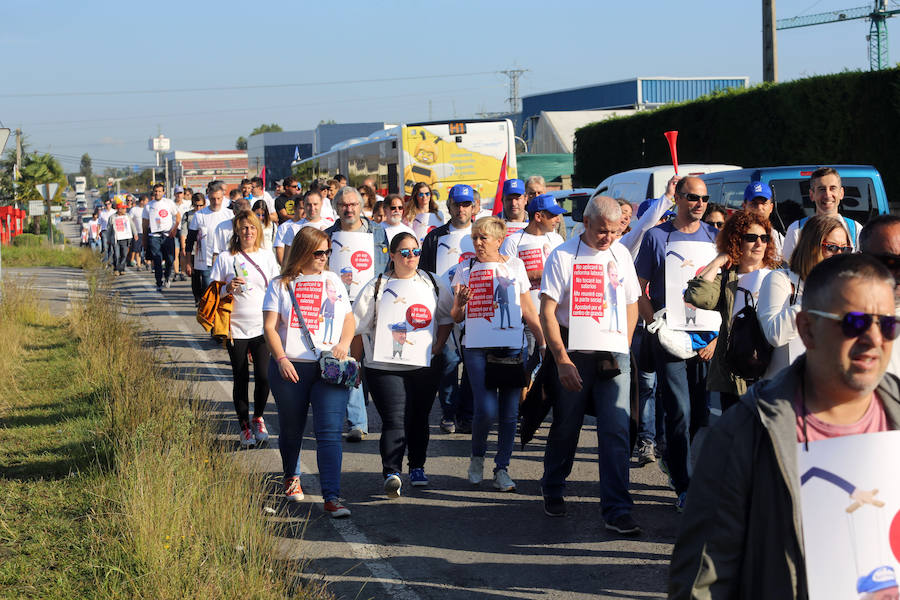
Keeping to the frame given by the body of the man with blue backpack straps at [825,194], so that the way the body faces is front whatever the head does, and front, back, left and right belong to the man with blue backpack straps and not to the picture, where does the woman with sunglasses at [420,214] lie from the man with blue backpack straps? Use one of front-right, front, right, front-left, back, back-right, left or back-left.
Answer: back-right

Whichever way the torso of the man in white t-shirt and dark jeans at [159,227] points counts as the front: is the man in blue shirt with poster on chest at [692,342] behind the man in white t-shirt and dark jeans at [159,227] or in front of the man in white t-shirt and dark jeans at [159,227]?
in front

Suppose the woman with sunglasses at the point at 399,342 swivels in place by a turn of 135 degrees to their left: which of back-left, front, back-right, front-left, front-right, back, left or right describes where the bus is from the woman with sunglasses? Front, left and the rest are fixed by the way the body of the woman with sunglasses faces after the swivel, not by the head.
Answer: front-left

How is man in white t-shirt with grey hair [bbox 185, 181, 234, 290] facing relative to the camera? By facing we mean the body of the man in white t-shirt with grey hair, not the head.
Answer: toward the camera

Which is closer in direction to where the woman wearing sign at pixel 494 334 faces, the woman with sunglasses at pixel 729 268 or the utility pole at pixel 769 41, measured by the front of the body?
the woman with sunglasses

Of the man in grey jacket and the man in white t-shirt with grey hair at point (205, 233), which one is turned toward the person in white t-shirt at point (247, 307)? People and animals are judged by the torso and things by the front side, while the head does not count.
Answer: the man in white t-shirt with grey hair

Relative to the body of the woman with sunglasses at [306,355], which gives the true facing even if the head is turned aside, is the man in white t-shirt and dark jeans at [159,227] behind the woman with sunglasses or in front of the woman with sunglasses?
behind

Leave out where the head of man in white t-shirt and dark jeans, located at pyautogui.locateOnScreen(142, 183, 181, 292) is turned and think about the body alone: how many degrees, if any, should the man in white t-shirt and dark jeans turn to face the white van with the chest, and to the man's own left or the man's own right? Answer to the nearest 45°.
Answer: approximately 45° to the man's own left

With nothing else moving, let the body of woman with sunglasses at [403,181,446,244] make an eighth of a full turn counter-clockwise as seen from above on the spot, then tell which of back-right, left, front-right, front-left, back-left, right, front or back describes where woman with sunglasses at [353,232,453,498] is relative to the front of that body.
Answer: front-right

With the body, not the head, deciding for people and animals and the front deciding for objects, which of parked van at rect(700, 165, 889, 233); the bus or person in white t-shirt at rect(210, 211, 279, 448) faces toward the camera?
the person in white t-shirt

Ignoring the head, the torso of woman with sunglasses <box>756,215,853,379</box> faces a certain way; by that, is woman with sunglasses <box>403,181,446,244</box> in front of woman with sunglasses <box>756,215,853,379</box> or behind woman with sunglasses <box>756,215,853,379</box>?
behind

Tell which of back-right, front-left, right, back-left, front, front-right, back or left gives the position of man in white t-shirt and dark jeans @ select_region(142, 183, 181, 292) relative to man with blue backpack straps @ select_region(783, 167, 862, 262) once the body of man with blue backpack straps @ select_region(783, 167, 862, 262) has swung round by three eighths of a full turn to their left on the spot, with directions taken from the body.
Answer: left

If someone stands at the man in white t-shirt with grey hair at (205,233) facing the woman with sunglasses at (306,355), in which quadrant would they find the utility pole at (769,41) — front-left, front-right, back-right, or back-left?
back-left
